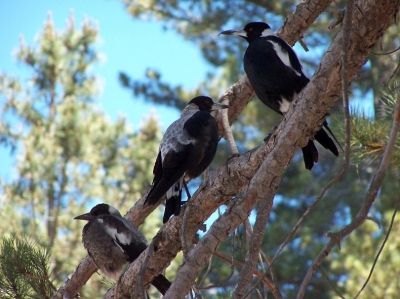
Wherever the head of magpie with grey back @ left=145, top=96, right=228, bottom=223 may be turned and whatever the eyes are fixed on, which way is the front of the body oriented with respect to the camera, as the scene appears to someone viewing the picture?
to the viewer's right

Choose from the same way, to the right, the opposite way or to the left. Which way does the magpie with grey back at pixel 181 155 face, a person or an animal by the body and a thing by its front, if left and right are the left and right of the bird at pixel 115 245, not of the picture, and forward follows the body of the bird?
the opposite way

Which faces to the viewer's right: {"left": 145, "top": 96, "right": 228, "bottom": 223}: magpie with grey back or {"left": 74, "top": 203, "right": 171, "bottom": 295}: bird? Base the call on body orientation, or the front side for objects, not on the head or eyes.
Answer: the magpie with grey back

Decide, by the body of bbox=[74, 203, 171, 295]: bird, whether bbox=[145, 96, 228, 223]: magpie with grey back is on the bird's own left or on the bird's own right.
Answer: on the bird's own left

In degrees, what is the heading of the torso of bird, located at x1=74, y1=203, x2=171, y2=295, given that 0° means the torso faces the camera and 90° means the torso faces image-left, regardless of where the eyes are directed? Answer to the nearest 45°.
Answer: approximately 90°

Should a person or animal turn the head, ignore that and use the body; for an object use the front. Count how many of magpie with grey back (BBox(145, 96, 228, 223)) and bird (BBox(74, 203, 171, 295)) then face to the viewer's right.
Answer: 1

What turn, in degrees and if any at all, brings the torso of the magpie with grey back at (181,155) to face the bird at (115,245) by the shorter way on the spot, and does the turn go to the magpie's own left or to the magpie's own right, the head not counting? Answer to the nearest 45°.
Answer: approximately 135° to the magpie's own left
